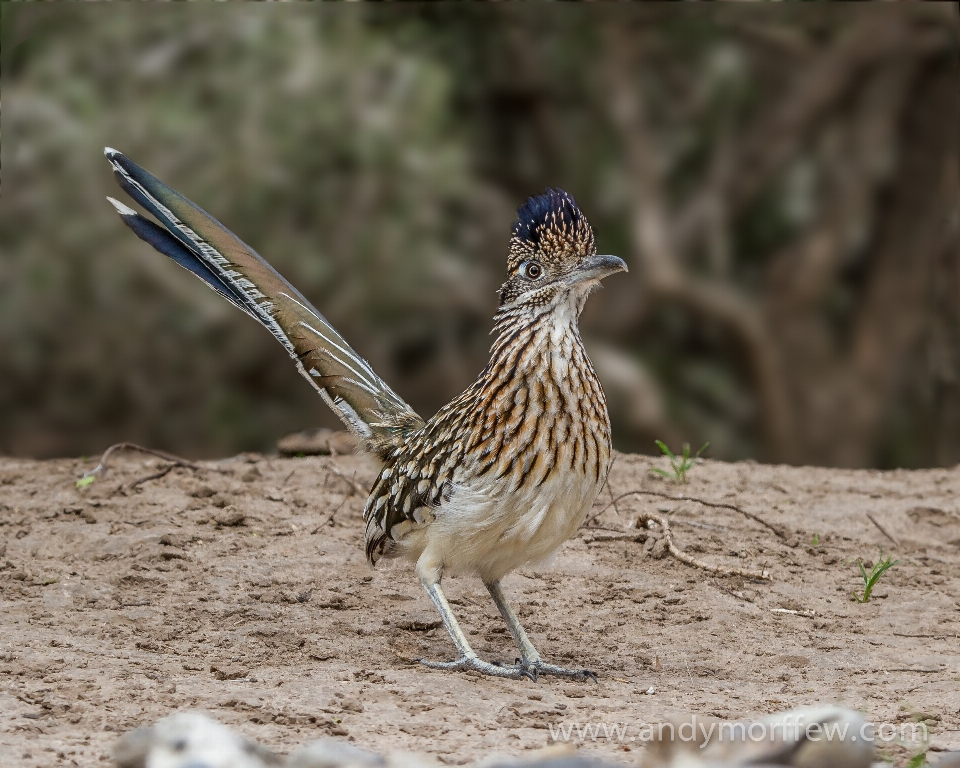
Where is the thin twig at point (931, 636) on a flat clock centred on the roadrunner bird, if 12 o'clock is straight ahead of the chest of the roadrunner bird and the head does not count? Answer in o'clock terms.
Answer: The thin twig is roughly at 10 o'clock from the roadrunner bird.

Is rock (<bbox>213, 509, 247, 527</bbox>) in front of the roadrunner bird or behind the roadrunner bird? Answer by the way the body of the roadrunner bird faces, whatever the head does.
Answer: behind

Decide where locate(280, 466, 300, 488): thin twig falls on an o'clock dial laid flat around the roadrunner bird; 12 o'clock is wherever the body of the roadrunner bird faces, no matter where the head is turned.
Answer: The thin twig is roughly at 7 o'clock from the roadrunner bird.

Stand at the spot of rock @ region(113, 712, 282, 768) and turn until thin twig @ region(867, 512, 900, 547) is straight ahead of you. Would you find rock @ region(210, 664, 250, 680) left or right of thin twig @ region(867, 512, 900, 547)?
left

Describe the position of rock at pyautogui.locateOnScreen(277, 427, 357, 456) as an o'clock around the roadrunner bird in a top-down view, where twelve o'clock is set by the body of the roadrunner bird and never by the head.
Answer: The rock is roughly at 7 o'clock from the roadrunner bird.

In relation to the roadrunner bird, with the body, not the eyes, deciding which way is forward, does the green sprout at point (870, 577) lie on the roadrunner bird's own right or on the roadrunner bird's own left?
on the roadrunner bird's own left

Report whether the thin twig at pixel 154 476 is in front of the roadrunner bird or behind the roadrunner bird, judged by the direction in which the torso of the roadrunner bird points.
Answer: behind

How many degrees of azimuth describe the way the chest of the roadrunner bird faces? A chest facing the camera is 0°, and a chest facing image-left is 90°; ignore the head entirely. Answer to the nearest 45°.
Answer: approximately 315°

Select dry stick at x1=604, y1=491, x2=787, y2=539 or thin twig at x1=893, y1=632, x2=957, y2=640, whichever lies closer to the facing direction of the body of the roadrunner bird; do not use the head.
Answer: the thin twig
